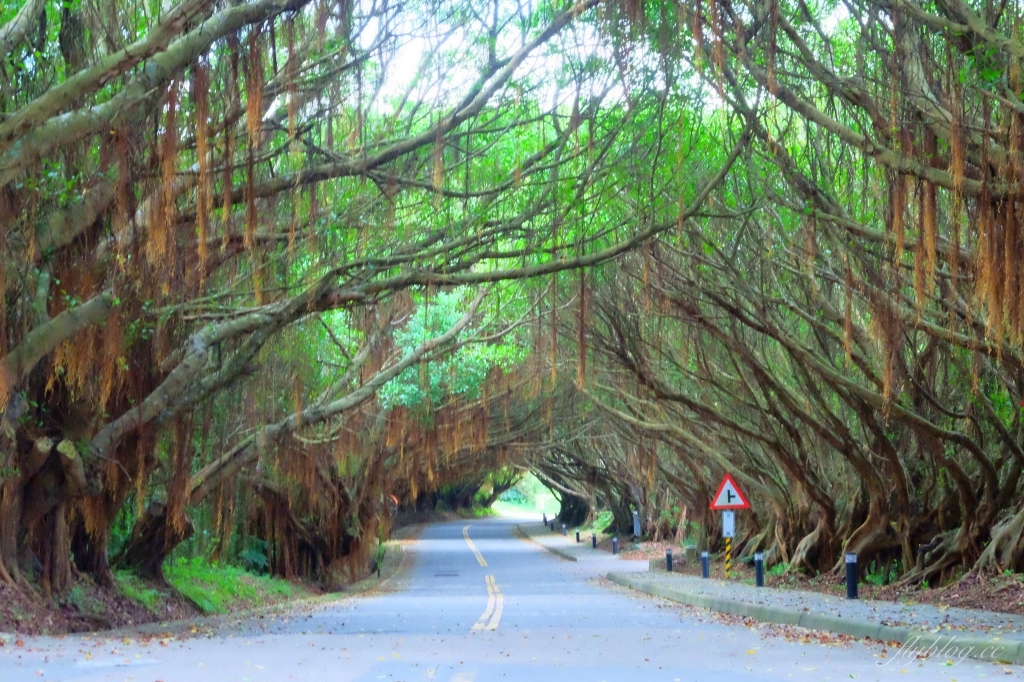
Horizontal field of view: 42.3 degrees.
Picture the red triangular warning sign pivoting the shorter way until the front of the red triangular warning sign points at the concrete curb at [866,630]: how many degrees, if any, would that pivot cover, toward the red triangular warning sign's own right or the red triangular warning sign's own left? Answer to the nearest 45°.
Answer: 0° — it already faces it

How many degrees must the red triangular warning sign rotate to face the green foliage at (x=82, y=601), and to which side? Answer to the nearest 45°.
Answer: approximately 45° to its right

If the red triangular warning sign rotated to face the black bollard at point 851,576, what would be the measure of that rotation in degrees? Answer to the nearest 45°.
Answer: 0° — it already faces it

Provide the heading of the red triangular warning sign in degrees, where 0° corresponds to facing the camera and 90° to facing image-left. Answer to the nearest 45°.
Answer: approximately 0°

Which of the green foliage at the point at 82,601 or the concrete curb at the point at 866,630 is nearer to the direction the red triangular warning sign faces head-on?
the concrete curb

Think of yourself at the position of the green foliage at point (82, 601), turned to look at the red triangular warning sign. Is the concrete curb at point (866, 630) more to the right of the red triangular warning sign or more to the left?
right
